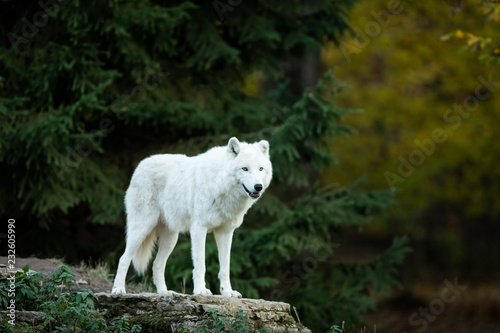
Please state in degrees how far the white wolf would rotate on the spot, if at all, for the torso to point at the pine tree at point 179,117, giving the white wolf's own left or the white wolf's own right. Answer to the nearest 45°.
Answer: approximately 135° to the white wolf's own left

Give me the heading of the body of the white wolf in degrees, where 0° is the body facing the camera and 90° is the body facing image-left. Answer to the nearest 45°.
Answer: approximately 315°
